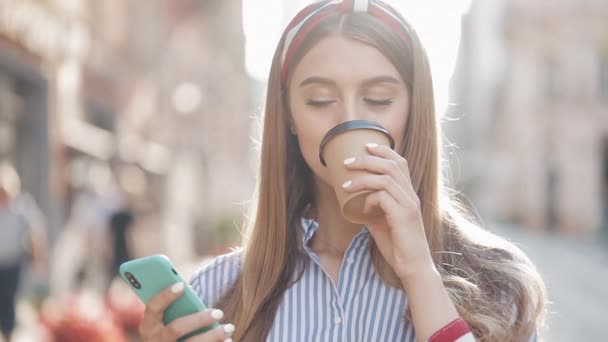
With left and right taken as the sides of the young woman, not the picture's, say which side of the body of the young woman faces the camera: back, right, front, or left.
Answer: front

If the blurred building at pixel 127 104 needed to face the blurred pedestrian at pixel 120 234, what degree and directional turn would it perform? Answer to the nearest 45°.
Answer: approximately 45° to its right

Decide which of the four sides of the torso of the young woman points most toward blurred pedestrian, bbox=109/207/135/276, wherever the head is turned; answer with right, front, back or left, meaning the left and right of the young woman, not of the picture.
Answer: back

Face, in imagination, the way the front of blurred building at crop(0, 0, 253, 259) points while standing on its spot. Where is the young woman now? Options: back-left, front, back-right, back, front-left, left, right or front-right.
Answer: front-right

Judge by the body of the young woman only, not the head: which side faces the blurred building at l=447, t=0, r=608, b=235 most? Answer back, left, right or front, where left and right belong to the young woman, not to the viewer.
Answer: back

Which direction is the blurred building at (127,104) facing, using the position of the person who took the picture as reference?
facing the viewer and to the right of the viewer

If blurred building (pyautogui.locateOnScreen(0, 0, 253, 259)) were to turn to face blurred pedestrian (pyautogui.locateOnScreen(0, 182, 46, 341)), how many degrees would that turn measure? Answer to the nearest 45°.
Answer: approximately 45° to its right

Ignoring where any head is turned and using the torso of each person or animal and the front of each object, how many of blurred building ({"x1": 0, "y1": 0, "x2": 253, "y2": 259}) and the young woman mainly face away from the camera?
0
